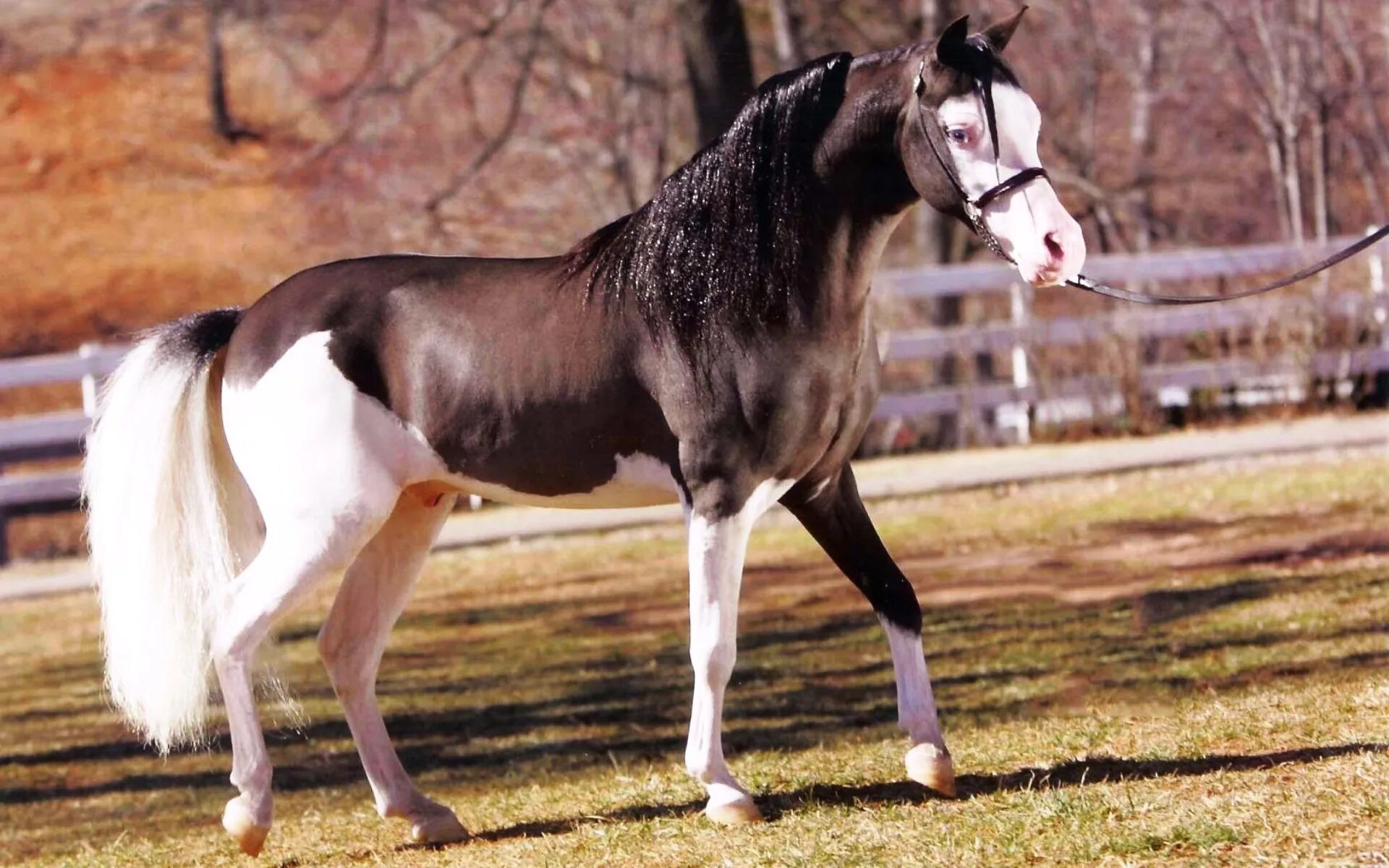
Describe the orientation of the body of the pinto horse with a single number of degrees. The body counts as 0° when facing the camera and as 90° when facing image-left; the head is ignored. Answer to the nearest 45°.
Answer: approximately 270°
